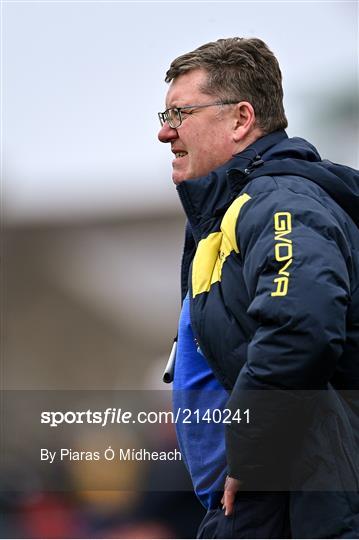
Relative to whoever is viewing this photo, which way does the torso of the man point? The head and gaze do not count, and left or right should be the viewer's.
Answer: facing to the left of the viewer

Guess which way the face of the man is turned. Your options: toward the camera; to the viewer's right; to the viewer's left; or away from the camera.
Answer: to the viewer's left
